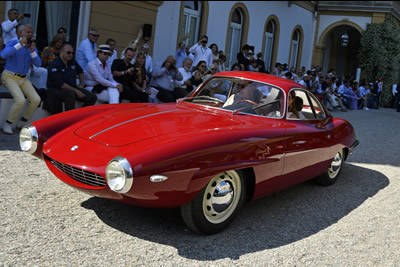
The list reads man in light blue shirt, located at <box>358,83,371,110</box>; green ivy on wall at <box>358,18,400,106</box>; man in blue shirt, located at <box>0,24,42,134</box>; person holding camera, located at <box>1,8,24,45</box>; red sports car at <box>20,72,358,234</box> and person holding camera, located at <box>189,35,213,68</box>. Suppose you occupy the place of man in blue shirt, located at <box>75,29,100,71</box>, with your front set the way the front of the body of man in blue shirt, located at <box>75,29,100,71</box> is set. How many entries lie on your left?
3

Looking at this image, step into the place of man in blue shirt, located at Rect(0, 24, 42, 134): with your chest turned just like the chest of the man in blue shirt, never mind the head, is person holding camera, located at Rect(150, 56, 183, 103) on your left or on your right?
on your left

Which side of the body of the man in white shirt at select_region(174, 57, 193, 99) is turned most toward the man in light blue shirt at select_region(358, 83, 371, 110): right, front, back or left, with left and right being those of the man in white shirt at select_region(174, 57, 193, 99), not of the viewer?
left

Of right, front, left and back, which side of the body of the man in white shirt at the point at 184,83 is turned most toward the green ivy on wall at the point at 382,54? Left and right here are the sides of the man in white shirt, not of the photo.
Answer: left

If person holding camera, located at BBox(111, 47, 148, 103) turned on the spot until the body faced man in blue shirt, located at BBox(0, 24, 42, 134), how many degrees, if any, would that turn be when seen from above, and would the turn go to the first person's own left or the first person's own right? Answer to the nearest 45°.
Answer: approximately 90° to the first person's own right

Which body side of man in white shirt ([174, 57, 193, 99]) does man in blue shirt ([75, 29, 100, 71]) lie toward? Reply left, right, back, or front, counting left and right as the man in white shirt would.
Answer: right

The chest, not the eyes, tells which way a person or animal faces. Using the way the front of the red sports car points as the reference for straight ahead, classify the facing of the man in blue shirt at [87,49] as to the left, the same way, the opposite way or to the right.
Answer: to the left

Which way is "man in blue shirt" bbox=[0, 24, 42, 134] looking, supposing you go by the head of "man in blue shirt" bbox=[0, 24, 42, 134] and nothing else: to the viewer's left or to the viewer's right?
to the viewer's right

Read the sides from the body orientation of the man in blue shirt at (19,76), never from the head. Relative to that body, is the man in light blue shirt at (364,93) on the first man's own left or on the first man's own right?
on the first man's own left
